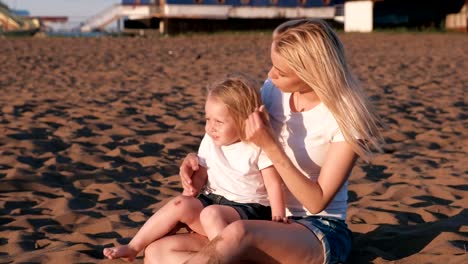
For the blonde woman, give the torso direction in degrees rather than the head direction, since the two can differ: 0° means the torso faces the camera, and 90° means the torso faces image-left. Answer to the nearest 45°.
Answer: approximately 45°

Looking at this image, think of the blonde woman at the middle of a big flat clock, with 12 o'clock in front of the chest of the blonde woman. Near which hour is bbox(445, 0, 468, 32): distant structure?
The distant structure is roughly at 5 o'clock from the blonde woman.

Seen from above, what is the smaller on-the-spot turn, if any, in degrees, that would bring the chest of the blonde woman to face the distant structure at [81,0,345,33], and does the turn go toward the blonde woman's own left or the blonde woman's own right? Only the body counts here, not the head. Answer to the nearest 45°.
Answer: approximately 135° to the blonde woman's own right
